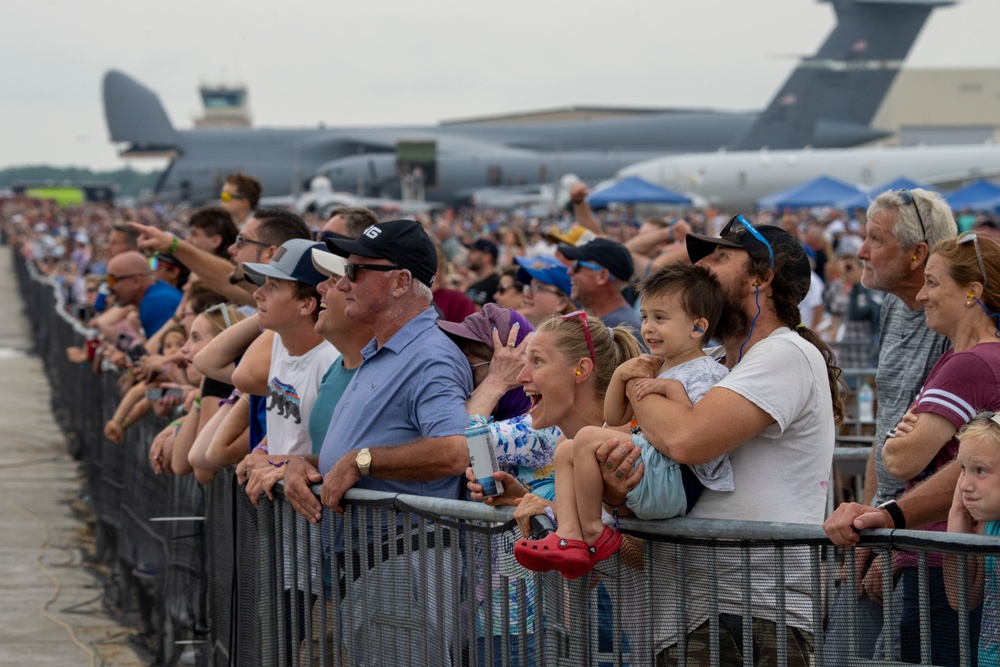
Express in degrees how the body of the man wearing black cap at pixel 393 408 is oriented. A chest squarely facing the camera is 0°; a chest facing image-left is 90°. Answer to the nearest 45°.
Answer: approximately 90°

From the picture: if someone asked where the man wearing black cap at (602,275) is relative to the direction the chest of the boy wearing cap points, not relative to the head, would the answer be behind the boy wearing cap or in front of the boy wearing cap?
behind

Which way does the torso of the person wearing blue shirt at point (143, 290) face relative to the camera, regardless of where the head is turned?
to the viewer's left

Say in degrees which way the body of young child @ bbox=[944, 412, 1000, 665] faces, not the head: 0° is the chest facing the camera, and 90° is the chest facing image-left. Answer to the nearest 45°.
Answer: approximately 45°

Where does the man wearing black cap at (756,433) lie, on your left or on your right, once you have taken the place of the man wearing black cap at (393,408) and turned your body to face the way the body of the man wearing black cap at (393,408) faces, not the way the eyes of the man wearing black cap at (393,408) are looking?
on your left

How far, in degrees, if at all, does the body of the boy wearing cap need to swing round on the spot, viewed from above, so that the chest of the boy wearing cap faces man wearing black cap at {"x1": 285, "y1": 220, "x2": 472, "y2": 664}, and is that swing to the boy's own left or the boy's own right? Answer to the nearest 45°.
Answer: approximately 90° to the boy's own left

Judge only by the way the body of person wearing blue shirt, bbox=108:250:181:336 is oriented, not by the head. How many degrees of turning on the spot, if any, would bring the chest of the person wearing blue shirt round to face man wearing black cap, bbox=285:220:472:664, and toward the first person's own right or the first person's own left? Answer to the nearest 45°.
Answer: approximately 90° to the first person's own left

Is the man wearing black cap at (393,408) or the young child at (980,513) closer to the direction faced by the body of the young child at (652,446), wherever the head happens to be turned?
the man wearing black cap

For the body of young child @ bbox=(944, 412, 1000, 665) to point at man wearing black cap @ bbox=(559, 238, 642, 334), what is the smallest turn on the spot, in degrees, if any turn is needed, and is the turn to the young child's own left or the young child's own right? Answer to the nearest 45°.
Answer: approximately 90° to the young child's own right

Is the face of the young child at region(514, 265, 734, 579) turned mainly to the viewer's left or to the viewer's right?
to the viewer's left

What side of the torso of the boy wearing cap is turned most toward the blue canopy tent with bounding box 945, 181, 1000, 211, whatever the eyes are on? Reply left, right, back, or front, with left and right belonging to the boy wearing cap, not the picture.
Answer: back
